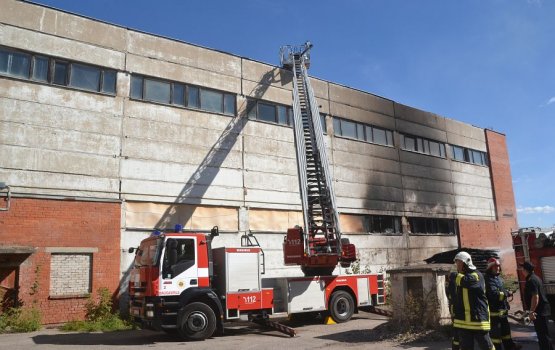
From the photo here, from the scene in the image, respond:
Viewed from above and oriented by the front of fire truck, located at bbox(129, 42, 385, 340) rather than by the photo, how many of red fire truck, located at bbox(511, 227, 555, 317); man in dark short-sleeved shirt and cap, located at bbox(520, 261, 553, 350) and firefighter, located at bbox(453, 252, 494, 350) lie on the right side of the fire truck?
0

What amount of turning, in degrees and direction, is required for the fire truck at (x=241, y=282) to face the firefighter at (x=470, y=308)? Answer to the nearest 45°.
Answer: approximately 90° to its left

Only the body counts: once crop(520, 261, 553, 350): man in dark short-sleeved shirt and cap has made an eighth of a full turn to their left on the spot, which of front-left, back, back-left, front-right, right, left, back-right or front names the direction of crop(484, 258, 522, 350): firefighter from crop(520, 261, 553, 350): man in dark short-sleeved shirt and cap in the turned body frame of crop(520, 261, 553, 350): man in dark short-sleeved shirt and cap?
front

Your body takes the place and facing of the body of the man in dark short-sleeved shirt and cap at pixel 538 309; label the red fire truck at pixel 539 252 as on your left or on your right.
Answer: on your right

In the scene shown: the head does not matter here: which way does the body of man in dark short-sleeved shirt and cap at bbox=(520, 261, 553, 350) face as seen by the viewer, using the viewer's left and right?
facing to the left of the viewer

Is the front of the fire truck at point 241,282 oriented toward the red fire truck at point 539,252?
no

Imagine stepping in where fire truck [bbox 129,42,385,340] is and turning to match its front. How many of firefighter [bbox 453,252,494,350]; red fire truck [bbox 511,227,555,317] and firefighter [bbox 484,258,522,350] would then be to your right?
0

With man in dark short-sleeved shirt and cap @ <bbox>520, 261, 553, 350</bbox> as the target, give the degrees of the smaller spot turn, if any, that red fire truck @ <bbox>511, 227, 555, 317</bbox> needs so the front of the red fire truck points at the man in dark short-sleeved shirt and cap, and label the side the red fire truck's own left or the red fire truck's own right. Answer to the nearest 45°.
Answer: approximately 135° to the red fire truck's own right

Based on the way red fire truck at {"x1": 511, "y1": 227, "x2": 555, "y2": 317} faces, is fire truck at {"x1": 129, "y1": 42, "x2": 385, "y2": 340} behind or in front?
behind

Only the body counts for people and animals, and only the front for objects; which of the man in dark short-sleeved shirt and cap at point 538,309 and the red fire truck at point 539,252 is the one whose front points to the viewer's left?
the man in dark short-sleeved shirt and cap

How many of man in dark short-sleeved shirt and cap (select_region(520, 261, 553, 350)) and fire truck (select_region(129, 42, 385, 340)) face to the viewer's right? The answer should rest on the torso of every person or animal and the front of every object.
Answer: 0

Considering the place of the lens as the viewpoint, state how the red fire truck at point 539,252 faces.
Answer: facing away from the viewer and to the right of the viewer

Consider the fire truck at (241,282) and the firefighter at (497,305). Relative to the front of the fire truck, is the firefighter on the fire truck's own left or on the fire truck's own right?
on the fire truck's own left

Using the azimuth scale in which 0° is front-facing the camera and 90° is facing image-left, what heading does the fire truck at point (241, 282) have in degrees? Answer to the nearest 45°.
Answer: approximately 45°
